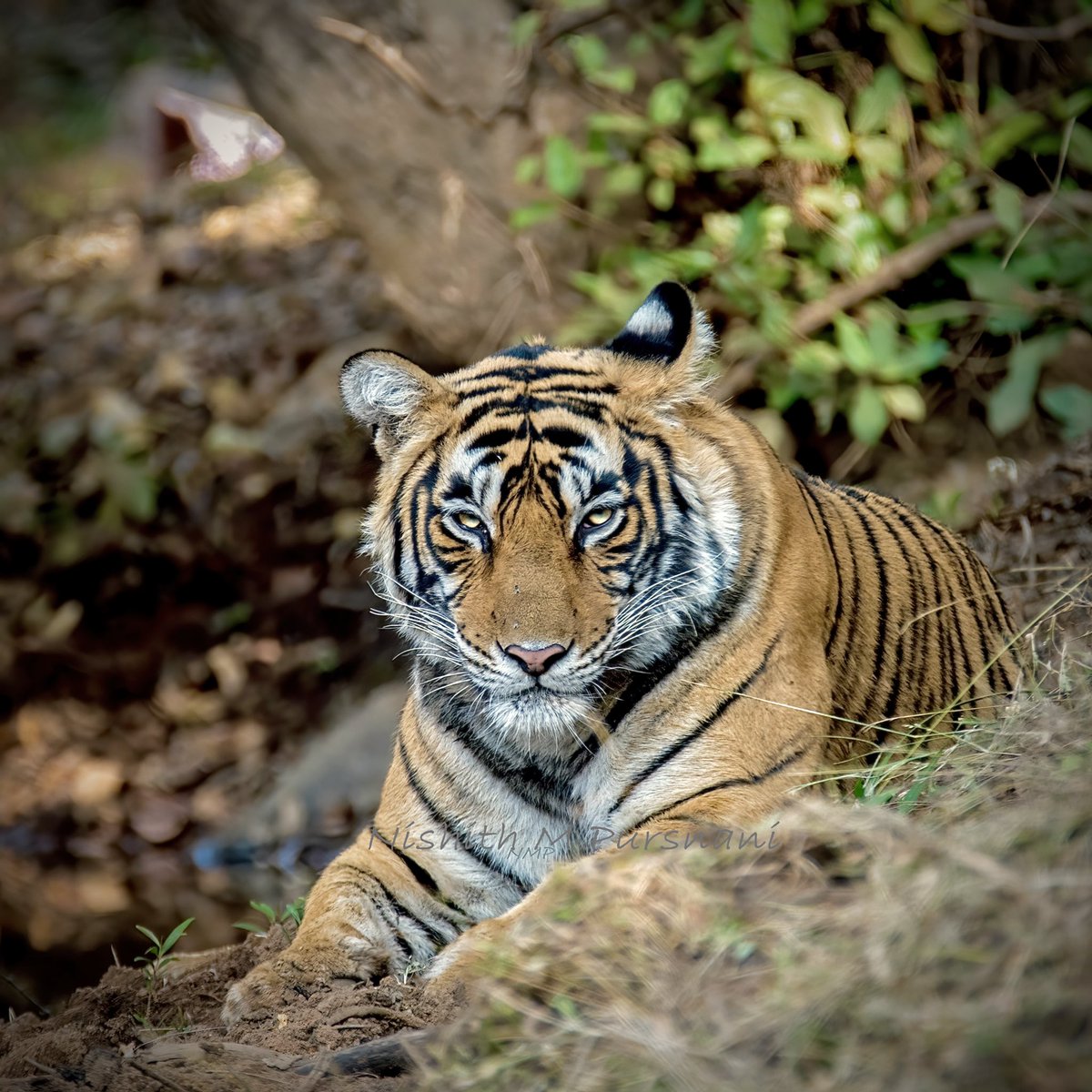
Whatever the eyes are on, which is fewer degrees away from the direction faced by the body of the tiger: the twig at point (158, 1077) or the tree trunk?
the twig

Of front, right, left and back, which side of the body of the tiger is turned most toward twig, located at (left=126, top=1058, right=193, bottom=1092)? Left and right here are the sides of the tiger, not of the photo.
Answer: front

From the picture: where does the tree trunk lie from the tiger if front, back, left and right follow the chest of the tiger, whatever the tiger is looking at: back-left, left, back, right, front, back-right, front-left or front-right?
back-right

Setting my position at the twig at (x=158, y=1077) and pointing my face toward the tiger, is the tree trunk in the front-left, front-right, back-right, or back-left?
front-left

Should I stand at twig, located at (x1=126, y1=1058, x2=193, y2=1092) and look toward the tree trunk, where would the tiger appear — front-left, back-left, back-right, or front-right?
front-right

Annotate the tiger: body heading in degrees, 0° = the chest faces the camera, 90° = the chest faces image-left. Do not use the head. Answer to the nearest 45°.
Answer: approximately 45°
